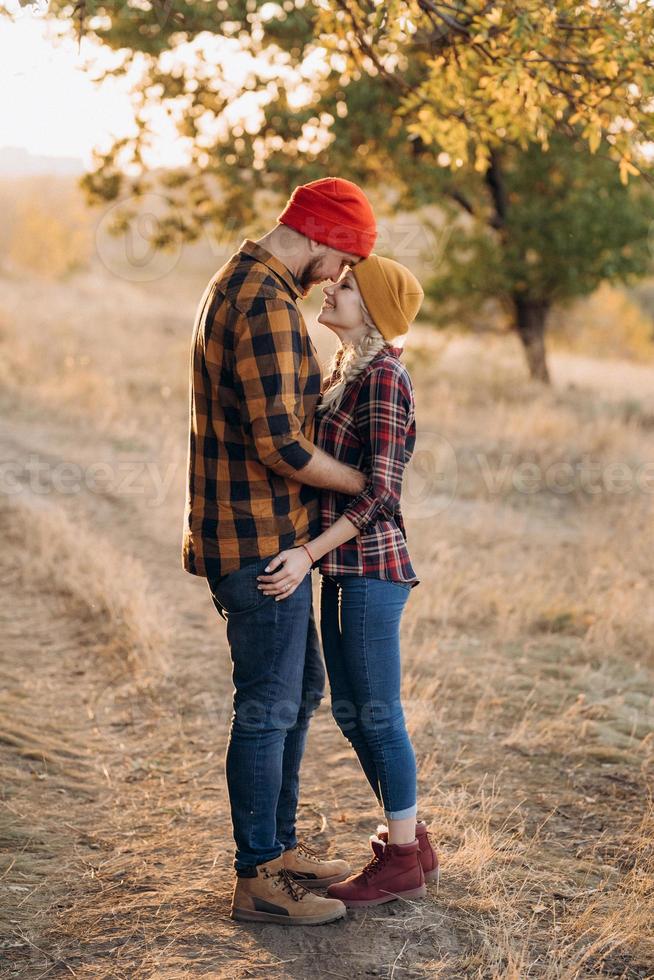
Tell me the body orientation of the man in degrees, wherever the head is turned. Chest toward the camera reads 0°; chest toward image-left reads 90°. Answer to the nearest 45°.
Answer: approximately 270°

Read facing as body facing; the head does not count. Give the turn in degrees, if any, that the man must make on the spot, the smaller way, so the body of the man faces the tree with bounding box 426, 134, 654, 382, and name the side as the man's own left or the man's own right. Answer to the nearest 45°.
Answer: approximately 90° to the man's own left

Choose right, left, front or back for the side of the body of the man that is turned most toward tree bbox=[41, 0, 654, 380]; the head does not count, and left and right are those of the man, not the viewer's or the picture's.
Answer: left

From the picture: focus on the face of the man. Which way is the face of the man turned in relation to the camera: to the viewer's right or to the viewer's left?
to the viewer's right

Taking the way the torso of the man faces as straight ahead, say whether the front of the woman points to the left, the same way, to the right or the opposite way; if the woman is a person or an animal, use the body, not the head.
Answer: the opposite way

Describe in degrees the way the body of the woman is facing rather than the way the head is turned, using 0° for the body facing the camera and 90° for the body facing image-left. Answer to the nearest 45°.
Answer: approximately 90°

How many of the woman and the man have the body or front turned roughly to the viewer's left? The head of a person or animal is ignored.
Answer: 1

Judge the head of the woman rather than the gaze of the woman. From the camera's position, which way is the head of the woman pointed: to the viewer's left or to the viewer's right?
to the viewer's left
